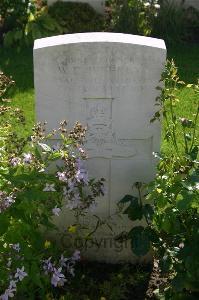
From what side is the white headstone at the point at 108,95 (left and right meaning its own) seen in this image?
front

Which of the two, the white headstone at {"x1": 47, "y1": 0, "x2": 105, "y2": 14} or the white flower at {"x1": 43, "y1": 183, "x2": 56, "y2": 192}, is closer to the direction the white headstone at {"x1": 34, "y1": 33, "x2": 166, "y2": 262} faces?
the white flower

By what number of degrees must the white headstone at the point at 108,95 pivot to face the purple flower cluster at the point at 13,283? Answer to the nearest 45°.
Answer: approximately 45° to its right

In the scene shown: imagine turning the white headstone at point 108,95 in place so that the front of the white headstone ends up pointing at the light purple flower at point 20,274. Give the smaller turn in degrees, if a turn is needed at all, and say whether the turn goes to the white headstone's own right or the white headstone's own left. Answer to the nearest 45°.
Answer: approximately 45° to the white headstone's own right

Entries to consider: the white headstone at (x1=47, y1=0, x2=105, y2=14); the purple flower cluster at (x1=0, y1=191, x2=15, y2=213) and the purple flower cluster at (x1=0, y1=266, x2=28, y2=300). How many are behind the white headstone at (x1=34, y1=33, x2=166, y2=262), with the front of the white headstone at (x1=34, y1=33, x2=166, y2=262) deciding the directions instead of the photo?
1

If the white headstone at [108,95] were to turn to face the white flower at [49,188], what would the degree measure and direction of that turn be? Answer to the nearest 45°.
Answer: approximately 45° to its right

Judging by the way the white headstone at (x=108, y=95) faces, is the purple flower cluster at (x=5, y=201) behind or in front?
in front

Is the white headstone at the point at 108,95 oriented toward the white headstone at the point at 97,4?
no

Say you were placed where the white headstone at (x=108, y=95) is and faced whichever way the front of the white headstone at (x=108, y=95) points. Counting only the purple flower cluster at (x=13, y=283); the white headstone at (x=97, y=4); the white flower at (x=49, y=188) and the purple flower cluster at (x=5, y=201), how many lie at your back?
1

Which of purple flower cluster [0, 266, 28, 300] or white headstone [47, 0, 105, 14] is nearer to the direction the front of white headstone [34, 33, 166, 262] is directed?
the purple flower cluster
